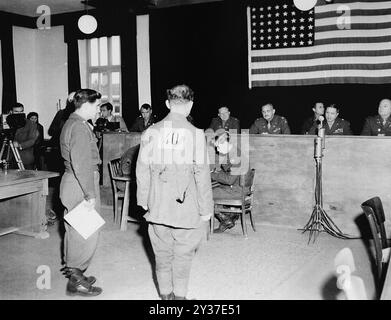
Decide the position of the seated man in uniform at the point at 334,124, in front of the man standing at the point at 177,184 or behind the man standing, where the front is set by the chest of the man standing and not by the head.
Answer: in front

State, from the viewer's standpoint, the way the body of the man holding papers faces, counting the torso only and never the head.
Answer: to the viewer's right

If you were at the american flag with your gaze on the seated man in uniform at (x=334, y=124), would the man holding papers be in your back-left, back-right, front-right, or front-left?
front-right

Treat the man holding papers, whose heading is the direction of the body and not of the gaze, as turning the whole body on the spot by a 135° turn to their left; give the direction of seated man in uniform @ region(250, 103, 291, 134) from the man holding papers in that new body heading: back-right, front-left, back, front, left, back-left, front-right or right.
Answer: right

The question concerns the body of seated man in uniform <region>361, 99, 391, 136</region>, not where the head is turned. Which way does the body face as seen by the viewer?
toward the camera

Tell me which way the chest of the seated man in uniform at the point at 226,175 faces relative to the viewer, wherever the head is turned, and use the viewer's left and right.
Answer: facing the viewer and to the left of the viewer

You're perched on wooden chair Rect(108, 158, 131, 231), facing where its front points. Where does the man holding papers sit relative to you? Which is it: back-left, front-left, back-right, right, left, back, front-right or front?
front-right

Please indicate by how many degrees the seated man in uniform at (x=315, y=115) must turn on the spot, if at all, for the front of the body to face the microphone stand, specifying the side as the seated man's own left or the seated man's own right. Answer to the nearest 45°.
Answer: approximately 45° to the seated man's own right

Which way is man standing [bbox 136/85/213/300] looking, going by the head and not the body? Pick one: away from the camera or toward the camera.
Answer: away from the camera

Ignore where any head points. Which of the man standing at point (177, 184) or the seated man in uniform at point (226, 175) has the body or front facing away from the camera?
the man standing

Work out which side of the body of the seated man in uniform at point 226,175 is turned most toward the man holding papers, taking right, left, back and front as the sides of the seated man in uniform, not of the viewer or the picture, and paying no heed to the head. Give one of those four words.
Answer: front

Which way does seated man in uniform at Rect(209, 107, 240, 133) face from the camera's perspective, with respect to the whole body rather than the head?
toward the camera

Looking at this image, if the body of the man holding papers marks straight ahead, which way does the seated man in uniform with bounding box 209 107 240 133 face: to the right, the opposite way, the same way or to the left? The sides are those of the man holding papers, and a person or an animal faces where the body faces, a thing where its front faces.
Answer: to the right
